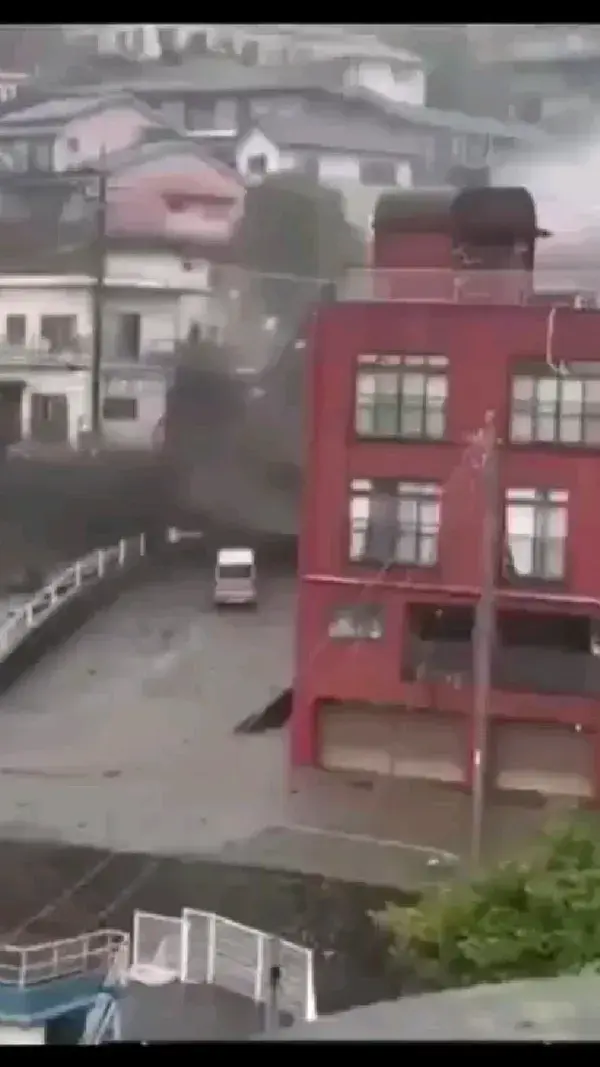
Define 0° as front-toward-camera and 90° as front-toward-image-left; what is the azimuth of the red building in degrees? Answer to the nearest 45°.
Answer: approximately 0°

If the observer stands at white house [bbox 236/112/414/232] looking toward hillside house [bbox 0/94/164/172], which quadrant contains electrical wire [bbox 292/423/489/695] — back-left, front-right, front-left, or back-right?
back-left

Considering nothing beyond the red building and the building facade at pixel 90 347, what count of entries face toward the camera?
2
